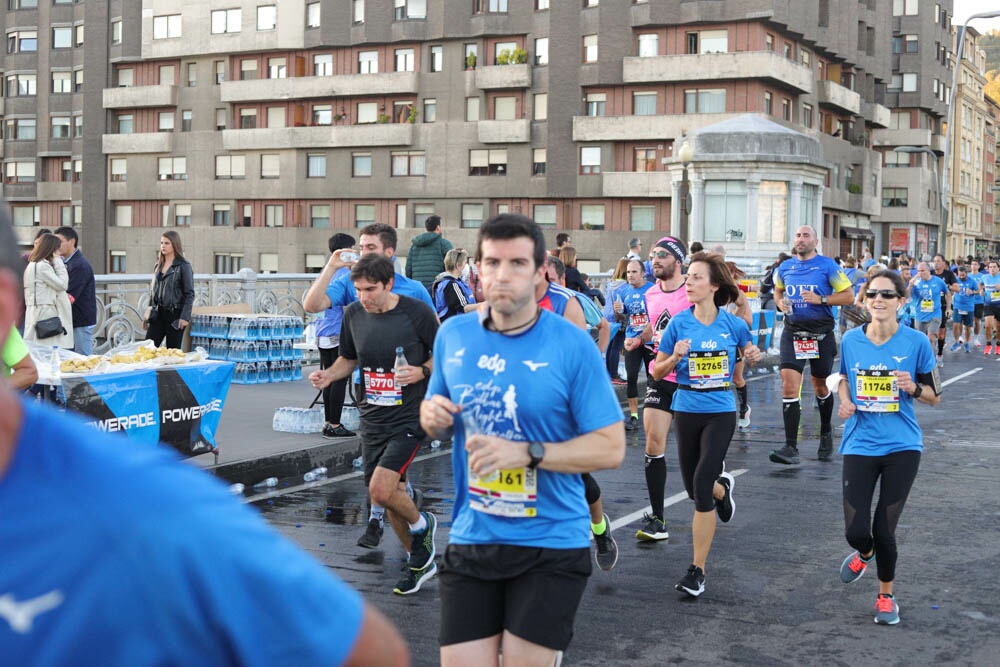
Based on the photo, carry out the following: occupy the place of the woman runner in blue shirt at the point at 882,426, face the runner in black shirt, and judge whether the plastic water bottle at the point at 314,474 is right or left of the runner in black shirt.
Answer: right

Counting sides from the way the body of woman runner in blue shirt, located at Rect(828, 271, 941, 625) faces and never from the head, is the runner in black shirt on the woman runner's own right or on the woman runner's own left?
on the woman runner's own right

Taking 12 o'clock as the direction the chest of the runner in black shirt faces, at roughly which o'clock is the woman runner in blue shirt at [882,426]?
The woman runner in blue shirt is roughly at 8 o'clock from the runner in black shirt.

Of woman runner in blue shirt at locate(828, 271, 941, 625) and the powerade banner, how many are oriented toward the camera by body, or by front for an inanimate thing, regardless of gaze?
2

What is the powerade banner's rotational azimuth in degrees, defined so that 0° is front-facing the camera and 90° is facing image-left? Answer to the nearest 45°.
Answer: approximately 0°

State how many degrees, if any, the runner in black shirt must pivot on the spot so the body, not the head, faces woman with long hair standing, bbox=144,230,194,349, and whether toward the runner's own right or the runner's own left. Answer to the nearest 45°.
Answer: approximately 135° to the runner's own right

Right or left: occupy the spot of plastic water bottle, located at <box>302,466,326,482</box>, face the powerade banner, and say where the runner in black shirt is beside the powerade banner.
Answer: left

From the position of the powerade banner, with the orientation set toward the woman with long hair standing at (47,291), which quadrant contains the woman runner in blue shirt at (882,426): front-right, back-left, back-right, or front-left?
back-right

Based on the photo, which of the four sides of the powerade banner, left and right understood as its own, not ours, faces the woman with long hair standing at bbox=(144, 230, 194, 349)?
back

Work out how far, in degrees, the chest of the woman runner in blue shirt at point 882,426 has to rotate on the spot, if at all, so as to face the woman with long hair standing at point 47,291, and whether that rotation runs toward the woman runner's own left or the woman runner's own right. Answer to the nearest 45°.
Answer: approximately 135° to the woman runner's own right
